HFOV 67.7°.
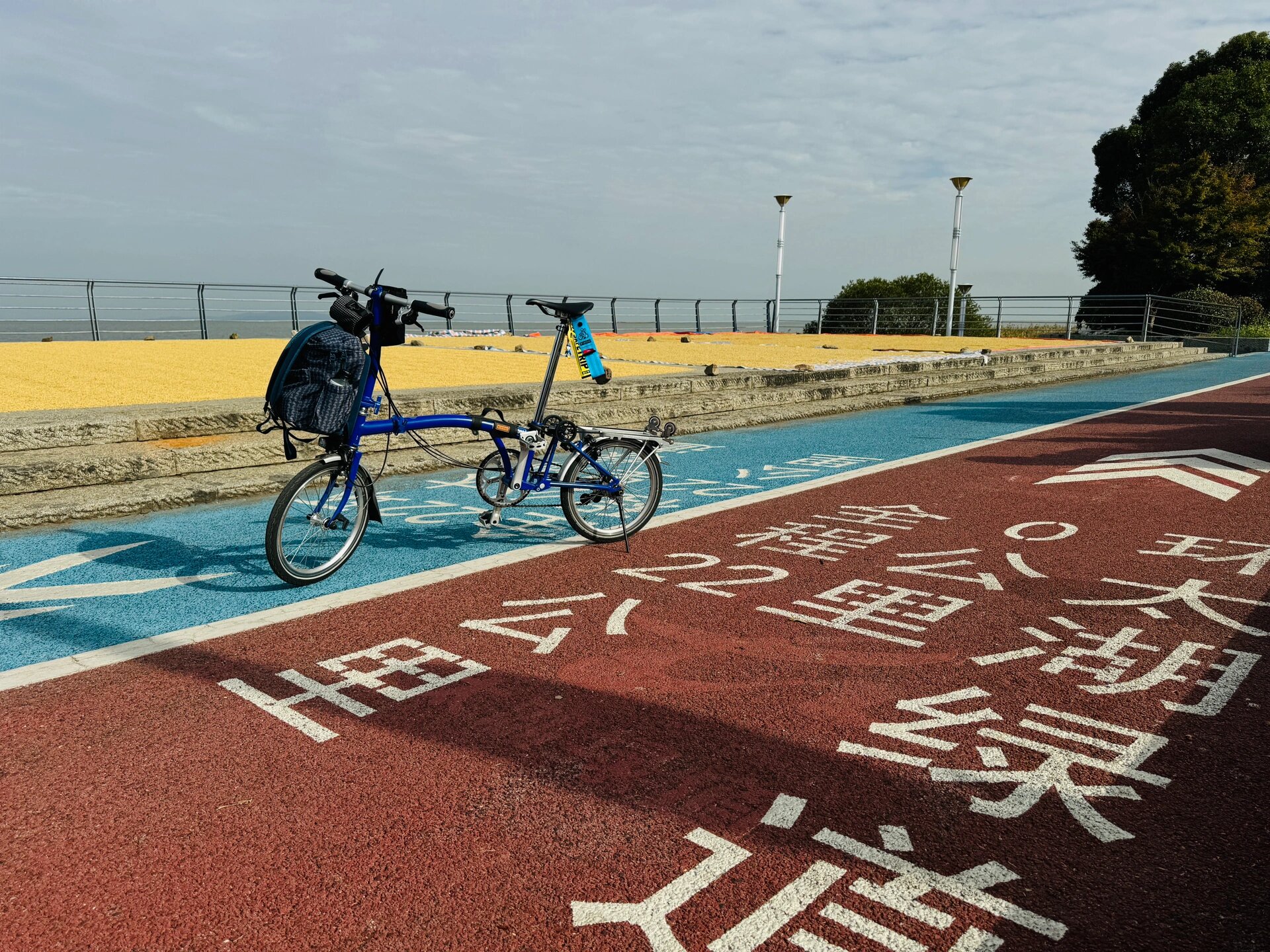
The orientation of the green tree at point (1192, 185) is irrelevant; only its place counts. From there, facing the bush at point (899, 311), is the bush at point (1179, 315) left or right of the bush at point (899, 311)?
left

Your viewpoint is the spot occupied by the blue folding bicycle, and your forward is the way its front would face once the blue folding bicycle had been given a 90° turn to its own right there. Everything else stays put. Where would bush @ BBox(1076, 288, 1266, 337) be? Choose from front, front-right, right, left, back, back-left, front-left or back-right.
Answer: right

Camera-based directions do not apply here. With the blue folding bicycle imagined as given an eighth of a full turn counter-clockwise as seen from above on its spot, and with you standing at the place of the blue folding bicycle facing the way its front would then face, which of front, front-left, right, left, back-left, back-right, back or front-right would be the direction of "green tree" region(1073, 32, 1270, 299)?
back-left

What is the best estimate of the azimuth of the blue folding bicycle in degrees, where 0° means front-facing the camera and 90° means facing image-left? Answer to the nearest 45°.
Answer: approximately 45°

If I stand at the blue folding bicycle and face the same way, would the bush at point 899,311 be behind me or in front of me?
behind
